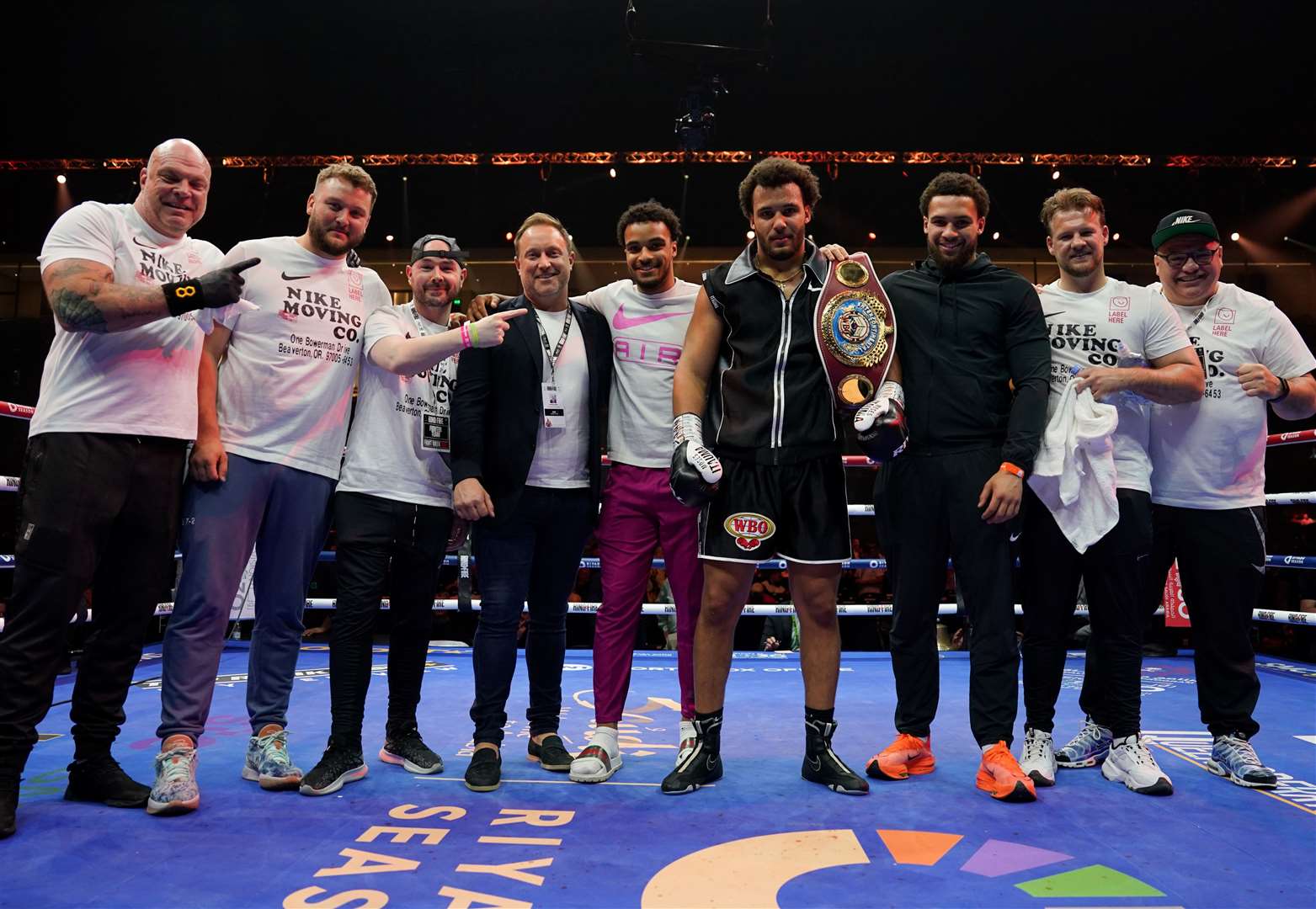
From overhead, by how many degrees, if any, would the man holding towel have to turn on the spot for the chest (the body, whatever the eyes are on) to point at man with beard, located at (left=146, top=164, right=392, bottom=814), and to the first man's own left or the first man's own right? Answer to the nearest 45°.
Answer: approximately 45° to the first man's own right

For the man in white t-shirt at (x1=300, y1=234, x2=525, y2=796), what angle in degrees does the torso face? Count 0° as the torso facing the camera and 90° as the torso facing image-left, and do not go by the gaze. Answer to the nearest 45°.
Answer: approximately 315°

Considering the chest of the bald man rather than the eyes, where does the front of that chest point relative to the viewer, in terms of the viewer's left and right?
facing the viewer and to the right of the viewer

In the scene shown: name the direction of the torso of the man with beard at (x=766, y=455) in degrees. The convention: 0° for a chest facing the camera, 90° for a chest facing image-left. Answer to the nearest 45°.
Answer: approximately 0°

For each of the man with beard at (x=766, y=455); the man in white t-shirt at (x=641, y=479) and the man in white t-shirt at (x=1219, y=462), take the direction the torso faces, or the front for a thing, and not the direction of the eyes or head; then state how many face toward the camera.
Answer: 3

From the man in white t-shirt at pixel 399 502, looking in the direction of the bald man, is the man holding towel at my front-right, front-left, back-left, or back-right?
back-left

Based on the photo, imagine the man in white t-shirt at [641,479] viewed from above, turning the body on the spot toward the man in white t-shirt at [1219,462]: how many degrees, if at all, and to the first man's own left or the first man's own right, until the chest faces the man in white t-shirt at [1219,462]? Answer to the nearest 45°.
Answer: approximately 90° to the first man's own left

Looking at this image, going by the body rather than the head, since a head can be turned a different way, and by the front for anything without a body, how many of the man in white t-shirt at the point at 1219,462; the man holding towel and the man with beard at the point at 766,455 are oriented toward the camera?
3

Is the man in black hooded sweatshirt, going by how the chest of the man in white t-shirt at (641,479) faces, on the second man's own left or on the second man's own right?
on the second man's own left
